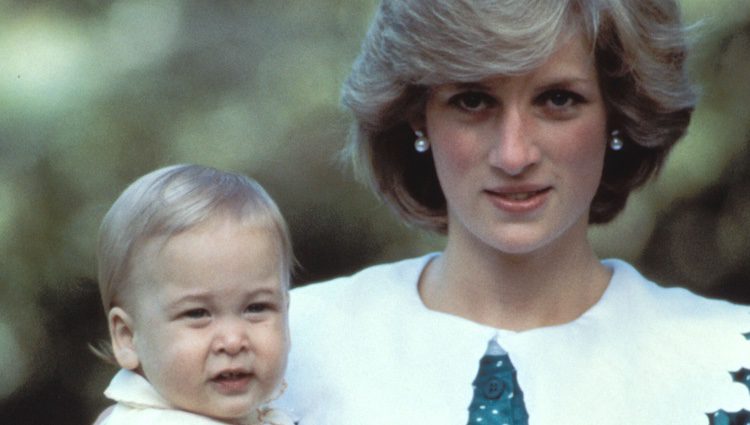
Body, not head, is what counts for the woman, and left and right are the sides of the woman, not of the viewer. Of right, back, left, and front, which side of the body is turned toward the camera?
front

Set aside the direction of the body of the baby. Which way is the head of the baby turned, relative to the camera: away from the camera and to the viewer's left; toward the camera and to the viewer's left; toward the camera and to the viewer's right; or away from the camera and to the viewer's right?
toward the camera and to the viewer's right
